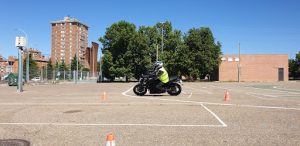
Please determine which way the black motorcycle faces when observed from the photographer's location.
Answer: facing to the left of the viewer
